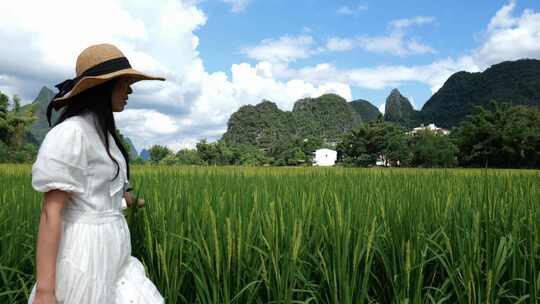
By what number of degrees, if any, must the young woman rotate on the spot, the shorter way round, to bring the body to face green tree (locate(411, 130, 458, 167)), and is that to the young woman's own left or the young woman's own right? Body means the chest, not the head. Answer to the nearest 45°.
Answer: approximately 45° to the young woman's own left

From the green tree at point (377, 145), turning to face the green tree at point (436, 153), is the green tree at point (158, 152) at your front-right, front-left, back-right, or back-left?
back-right

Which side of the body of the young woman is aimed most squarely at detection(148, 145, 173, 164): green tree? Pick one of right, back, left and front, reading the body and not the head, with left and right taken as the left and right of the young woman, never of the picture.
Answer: left

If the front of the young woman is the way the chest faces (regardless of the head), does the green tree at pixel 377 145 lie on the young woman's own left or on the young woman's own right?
on the young woman's own left

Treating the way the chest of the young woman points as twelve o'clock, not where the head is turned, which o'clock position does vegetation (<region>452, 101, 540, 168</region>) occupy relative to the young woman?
The vegetation is roughly at 11 o'clock from the young woman.

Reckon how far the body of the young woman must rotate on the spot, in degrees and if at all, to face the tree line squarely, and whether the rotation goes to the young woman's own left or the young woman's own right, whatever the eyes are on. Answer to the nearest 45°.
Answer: approximately 45° to the young woman's own left

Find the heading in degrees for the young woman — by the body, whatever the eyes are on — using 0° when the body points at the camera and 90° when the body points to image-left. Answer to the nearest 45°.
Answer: approximately 270°
